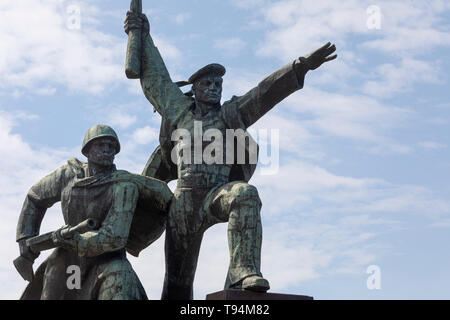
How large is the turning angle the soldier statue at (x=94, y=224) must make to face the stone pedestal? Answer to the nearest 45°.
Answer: approximately 45° to its left

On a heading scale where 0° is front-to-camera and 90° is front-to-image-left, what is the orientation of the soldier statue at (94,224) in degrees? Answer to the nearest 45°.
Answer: approximately 0°
